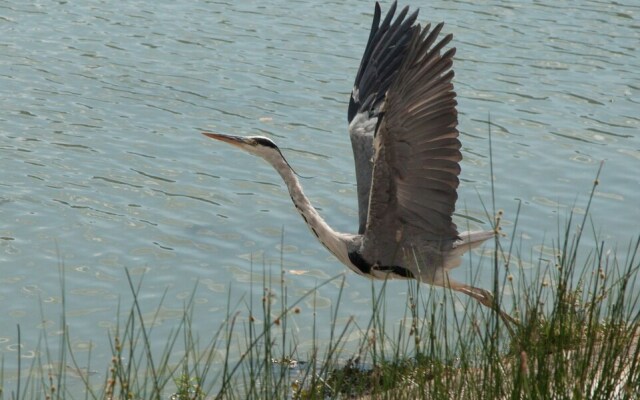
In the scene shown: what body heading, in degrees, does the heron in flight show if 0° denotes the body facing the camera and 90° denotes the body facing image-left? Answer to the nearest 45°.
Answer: approximately 90°
